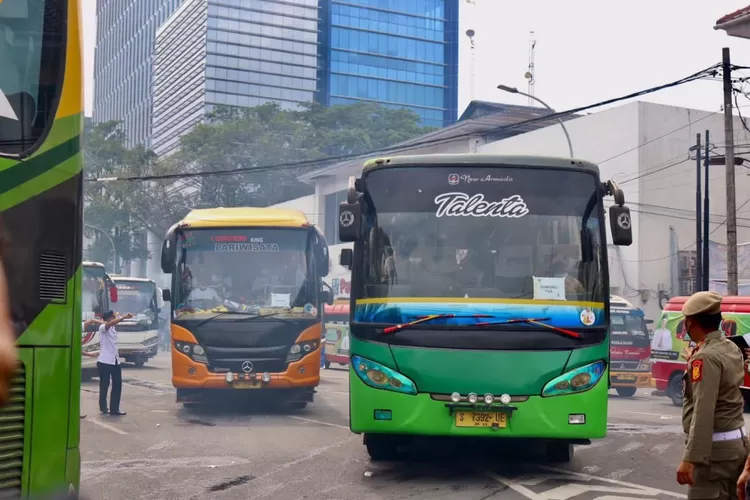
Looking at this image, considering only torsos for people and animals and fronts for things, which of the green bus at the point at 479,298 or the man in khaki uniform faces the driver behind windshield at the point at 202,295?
the man in khaki uniform

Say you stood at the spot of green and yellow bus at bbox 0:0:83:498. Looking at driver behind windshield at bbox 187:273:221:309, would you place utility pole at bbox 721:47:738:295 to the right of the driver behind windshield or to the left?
right

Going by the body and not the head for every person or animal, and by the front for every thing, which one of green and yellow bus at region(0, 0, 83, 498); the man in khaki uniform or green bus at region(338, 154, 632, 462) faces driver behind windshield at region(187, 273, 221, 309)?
the man in khaki uniform

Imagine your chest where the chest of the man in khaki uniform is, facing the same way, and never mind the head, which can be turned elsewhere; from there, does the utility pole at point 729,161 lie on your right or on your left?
on your right

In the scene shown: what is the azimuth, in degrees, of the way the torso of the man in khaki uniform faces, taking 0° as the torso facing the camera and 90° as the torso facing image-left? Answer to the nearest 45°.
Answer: approximately 135°

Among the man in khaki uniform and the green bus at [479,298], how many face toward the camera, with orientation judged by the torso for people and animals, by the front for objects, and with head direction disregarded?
1

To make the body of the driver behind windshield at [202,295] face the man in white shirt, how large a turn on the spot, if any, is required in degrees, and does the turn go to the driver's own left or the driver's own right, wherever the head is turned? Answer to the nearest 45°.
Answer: approximately 90° to the driver's own right

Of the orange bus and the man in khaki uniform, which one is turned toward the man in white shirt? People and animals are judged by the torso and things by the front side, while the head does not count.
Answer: the man in khaki uniform
